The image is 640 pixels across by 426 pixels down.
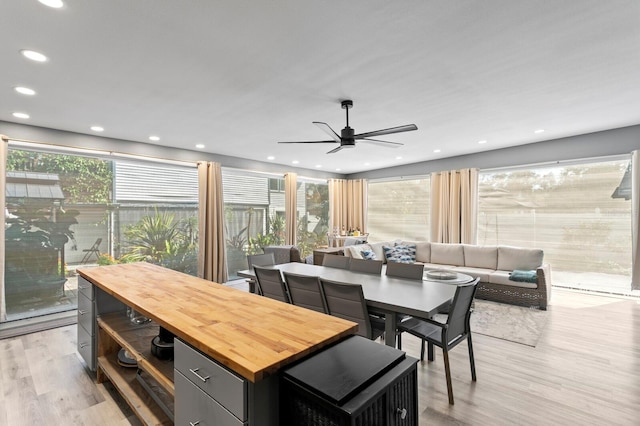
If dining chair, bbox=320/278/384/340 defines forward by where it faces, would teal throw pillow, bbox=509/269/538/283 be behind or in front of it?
in front

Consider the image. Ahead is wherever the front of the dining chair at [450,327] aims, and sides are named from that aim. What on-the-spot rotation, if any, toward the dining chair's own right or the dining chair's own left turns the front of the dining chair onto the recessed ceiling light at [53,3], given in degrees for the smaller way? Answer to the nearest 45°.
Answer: approximately 90° to the dining chair's own left

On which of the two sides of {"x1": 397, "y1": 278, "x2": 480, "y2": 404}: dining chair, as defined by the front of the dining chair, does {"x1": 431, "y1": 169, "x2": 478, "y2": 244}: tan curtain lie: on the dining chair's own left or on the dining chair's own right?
on the dining chair's own right

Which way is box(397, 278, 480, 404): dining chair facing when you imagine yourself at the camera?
facing away from the viewer and to the left of the viewer

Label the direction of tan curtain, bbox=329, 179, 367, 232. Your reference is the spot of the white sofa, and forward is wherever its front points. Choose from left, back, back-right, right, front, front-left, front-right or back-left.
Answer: right

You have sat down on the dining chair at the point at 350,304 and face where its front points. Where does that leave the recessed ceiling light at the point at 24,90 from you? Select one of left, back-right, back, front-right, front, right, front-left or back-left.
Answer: back-left

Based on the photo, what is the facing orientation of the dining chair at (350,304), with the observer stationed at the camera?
facing away from the viewer and to the right of the viewer

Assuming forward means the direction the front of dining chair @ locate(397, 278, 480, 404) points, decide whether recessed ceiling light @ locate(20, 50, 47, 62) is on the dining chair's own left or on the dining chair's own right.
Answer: on the dining chair's own left

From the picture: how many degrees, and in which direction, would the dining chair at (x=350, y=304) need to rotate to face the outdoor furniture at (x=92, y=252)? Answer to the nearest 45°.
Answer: approximately 90° to its left

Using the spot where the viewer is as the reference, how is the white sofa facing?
facing the viewer and to the left of the viewer

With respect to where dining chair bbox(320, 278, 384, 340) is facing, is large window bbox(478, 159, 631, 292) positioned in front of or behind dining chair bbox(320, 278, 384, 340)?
in front

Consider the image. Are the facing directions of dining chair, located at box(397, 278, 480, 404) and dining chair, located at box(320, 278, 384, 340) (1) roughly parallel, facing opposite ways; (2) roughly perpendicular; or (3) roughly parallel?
roughly perpendicular

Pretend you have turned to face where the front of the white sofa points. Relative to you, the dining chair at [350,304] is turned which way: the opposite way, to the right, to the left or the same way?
the opposite way

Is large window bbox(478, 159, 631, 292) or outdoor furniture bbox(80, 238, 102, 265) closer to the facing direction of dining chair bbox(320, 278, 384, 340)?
the large window

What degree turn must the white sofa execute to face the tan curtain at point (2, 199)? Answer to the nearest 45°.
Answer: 0° — it already faces it

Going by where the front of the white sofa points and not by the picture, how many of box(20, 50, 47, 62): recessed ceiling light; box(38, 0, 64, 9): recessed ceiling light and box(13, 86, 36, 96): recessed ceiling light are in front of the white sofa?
3

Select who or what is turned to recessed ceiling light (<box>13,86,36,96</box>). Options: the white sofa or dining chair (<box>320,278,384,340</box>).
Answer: the white sofa

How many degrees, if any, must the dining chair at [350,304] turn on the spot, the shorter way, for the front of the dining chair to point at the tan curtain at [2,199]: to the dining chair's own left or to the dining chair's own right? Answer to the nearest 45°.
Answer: approximately 135° to the dining chair's own left

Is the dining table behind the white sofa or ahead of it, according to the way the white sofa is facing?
ahead

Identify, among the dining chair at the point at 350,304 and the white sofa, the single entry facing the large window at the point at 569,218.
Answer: the dining chair
